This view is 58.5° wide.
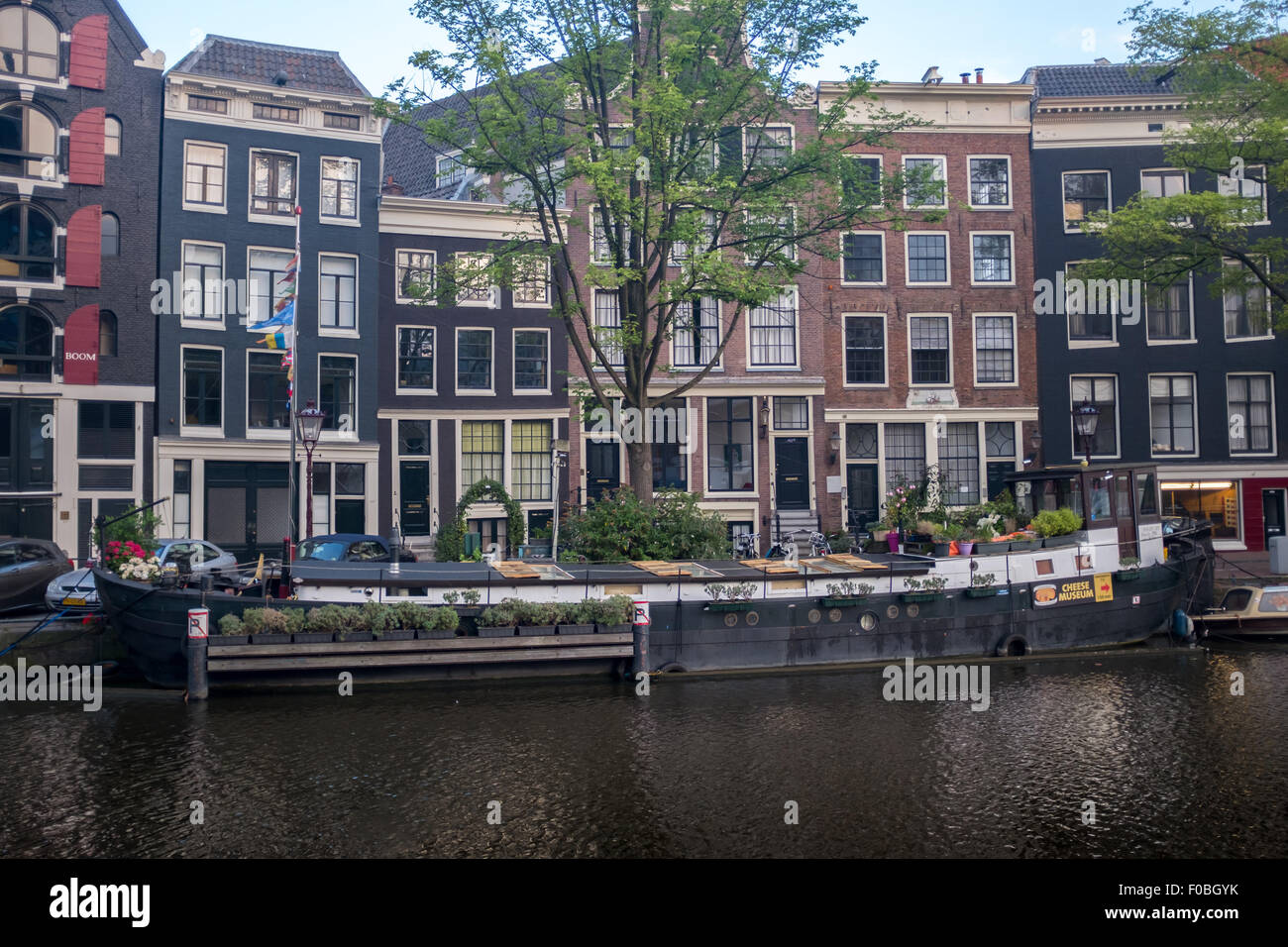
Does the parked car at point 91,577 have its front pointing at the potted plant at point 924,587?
no

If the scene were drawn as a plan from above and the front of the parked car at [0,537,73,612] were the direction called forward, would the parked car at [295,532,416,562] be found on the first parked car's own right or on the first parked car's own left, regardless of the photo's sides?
on the first parked car's own left

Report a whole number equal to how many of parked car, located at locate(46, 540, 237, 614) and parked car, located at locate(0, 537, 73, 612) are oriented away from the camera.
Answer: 0

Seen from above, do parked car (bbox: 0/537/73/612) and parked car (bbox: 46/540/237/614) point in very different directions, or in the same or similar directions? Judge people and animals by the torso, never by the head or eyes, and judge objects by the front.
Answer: same or similar directions

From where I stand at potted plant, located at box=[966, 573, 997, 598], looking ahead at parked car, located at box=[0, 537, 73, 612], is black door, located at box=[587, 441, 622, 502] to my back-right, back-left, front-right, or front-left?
front-right

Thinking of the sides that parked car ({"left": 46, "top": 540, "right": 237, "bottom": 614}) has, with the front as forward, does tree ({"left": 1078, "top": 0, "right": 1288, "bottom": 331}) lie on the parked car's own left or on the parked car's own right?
on the parked car's own left
